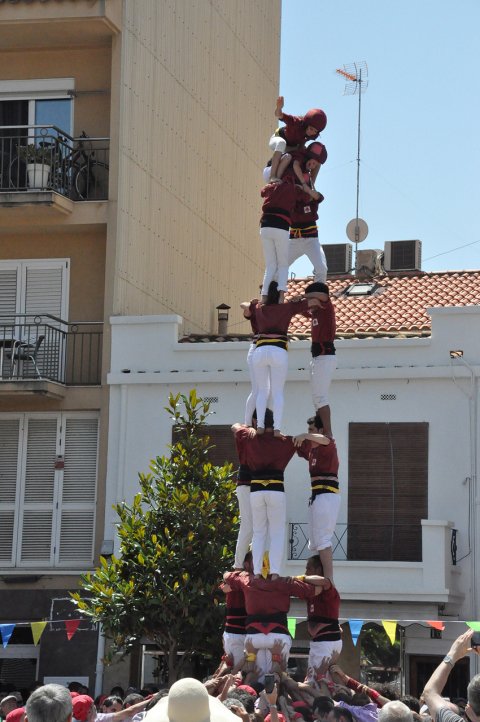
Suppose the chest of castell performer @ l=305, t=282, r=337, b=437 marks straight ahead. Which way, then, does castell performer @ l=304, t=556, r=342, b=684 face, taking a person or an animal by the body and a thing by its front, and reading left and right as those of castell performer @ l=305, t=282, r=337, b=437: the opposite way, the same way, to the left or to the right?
the same way

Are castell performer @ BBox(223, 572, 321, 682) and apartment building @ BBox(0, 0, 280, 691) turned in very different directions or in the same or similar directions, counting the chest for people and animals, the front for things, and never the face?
very different directions

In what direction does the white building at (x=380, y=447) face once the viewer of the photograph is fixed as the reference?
facing the viewer

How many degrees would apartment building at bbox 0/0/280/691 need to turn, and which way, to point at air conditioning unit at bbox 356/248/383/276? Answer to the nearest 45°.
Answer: approximately 135° to its left

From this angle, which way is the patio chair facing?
to the viewer's left

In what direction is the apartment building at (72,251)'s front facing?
toward the camera

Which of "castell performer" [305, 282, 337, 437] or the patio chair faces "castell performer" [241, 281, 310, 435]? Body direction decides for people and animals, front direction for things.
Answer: "castell performer" [305, 282, 337, 437]

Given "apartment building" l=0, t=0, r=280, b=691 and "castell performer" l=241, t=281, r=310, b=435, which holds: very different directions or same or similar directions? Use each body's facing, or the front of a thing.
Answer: very different directions

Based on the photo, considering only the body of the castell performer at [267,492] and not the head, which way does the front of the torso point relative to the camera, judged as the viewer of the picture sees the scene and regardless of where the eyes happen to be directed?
away from the camera

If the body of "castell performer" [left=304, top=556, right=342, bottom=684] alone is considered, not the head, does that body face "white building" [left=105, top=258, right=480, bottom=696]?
no

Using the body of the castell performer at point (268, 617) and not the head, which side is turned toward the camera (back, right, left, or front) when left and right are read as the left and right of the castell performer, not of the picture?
back

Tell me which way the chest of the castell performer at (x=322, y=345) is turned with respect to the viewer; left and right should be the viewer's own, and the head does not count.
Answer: facing the viewer and to the left of the viewer
